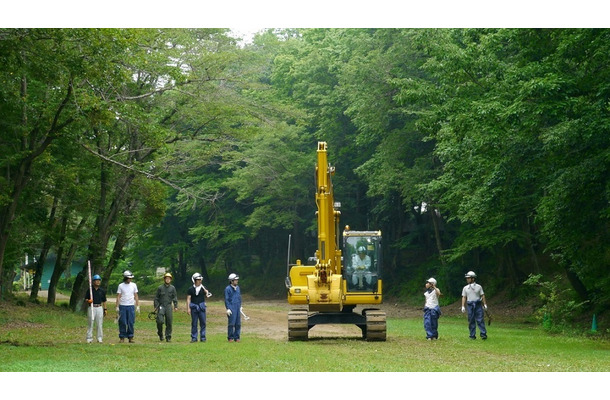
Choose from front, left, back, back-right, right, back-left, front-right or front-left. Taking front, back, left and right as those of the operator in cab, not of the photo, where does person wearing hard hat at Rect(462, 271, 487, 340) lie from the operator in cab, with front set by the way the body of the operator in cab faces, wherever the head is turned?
left

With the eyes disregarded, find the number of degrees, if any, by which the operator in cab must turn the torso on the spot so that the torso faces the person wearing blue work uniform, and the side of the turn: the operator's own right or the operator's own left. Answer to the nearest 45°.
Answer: approximately 90° to the operator's own right

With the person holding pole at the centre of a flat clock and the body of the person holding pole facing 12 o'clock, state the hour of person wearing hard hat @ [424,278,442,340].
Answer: The person wearing hard hat is roughly at 9 o'clock from the person holding pole.

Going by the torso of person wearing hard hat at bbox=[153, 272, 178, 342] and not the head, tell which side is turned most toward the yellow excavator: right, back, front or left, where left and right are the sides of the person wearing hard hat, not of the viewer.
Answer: left

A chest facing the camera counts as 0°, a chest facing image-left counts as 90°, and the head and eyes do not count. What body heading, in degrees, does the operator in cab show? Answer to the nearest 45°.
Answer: approximately 0°

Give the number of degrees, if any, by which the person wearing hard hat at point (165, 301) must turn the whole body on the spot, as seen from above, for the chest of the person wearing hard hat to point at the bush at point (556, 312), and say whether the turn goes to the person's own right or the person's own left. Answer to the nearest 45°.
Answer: approximately 90° to the person's own left

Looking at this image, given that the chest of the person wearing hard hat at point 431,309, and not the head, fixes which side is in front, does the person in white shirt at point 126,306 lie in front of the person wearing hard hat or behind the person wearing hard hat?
in front

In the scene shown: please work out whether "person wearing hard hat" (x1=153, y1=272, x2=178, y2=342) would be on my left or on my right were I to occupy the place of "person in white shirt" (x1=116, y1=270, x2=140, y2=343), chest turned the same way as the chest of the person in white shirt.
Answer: on my left

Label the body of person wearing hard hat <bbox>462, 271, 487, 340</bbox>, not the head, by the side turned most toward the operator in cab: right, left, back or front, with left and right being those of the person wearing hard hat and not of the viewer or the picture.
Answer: right

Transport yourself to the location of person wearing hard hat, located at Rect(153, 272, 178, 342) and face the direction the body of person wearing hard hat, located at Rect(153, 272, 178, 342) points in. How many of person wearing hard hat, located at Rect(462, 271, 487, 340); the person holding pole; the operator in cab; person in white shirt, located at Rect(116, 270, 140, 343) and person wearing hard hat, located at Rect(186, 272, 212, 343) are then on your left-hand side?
3
